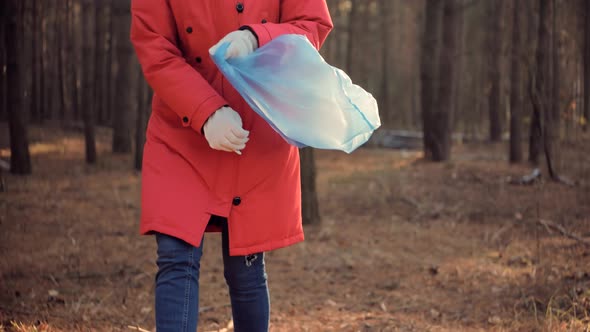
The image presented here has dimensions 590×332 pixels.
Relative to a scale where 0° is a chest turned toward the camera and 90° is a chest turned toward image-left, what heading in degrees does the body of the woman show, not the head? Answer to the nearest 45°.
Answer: approximately 0°

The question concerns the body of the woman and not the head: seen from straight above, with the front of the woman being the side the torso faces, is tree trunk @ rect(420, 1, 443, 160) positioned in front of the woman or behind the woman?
behind

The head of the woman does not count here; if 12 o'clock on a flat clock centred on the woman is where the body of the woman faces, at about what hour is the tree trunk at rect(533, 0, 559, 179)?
The tree trunk is roughly at 7 o'clock from the woman.

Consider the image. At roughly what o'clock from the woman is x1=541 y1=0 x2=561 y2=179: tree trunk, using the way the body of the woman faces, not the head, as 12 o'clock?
The tree trunk is roughly at 7 o'clock from the woman.

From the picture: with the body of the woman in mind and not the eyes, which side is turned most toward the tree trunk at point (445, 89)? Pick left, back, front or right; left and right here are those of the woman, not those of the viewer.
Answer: back

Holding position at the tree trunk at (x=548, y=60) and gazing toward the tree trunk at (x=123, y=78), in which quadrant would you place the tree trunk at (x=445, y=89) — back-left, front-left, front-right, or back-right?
front-right

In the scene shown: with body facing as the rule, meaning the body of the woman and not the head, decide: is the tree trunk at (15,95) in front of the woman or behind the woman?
behind

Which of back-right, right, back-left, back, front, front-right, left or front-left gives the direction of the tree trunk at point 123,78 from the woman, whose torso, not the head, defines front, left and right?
back
